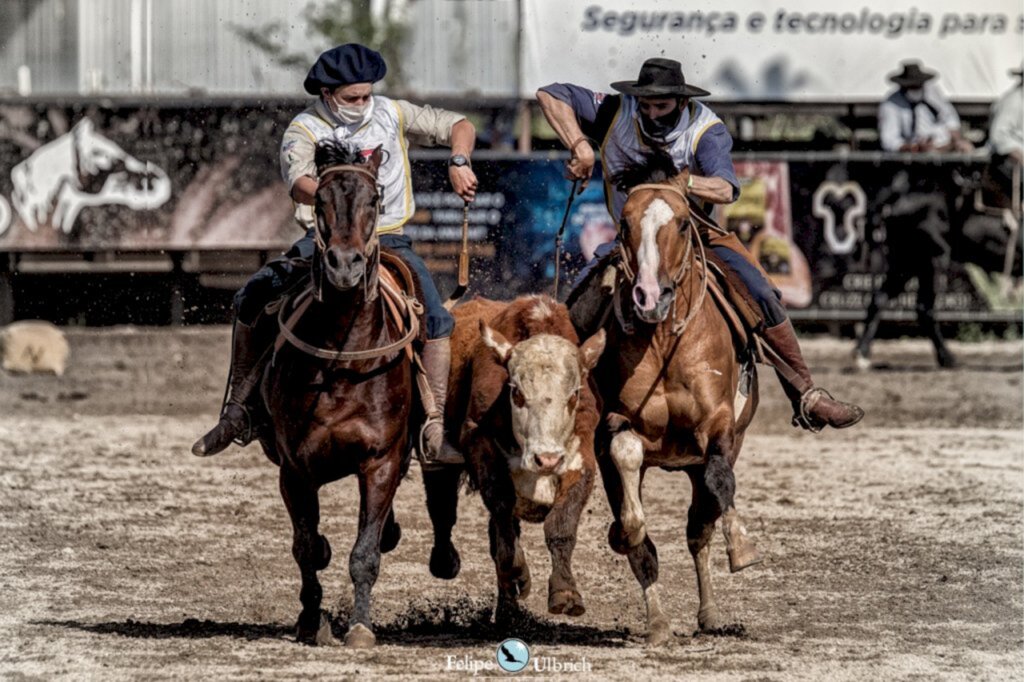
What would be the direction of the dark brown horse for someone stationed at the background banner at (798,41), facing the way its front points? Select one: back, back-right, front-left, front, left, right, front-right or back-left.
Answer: front

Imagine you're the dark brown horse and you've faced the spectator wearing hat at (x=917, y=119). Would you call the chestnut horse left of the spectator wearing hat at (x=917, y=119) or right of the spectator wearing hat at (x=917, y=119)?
right

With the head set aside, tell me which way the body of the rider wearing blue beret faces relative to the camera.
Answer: toward the camera

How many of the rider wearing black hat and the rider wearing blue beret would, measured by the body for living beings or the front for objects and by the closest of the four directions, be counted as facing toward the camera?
2

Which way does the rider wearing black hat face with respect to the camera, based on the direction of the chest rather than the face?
toward the camera

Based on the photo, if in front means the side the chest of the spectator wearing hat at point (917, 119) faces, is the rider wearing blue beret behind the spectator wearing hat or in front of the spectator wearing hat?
in front

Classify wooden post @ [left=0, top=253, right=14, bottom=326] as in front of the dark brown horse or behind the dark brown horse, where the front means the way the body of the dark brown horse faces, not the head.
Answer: behind

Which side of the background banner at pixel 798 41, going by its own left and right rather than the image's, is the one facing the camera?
front

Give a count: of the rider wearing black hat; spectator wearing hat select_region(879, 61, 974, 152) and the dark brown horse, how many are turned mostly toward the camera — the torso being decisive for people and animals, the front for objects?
3
